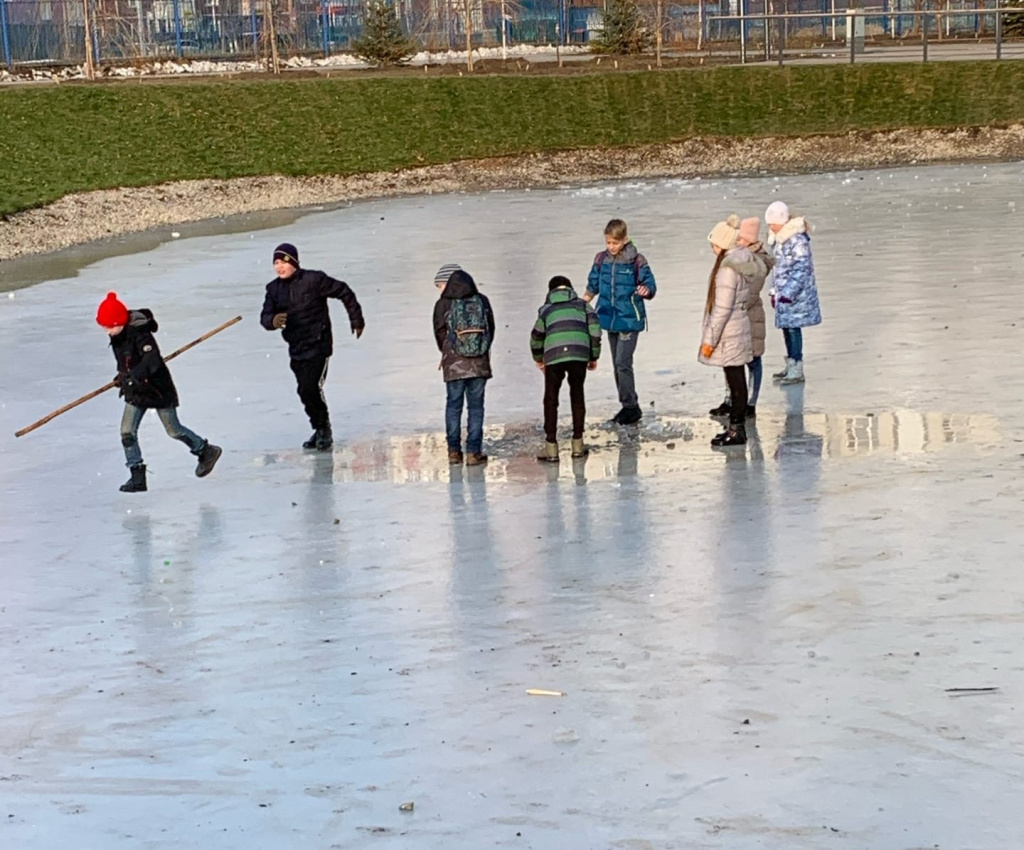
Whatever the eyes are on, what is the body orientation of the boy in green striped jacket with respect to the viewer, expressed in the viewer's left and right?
facing away from the viewer

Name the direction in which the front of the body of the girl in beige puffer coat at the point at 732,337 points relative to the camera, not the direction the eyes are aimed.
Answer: to the viewer's left

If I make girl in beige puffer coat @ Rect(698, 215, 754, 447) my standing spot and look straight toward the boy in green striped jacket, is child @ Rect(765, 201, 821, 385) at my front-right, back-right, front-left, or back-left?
back-right

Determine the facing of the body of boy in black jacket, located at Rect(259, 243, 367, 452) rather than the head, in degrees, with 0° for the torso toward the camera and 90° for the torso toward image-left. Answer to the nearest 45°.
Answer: approximately 45°

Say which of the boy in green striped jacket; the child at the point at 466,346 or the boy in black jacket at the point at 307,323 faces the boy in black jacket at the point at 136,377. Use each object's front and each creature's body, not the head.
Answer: the boy in black jacket at the point at 307,323

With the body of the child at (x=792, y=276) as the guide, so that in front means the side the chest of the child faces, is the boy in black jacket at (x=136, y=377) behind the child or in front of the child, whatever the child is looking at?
in front

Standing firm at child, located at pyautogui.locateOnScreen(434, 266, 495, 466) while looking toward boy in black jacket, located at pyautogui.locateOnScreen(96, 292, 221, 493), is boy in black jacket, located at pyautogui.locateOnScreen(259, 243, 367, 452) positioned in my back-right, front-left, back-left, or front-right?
front-right

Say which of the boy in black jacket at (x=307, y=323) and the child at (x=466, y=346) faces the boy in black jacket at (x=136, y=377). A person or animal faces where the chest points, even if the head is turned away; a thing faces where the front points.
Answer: the boy in black jacket at (x=307, y=323)

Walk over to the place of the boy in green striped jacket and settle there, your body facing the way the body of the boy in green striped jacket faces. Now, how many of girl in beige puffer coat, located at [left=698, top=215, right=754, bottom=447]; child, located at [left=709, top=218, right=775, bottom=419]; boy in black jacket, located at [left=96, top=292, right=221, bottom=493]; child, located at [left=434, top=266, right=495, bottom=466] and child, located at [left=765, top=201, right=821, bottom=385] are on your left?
2

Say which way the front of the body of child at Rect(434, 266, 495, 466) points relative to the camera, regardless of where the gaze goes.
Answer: away from the camera

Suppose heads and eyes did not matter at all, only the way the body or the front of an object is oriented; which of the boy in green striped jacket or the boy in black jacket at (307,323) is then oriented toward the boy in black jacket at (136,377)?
the boy in black jacket at (307,323)

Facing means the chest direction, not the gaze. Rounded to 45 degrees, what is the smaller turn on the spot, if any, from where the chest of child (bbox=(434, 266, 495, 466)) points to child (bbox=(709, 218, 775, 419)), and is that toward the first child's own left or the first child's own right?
approximately 90° to the first child's own right

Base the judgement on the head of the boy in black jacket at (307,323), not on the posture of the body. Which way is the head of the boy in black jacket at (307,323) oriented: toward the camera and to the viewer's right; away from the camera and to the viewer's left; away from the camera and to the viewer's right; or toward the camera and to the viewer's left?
toward the camera and to the viewer's left

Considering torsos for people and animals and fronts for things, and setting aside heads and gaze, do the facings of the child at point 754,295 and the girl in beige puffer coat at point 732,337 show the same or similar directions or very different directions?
same or similar directions

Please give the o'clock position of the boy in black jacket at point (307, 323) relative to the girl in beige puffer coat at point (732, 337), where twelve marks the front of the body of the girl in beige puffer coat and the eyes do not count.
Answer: The boy in black jacket is roughly at 12 o'clock from the girl in beige puffer coat.
